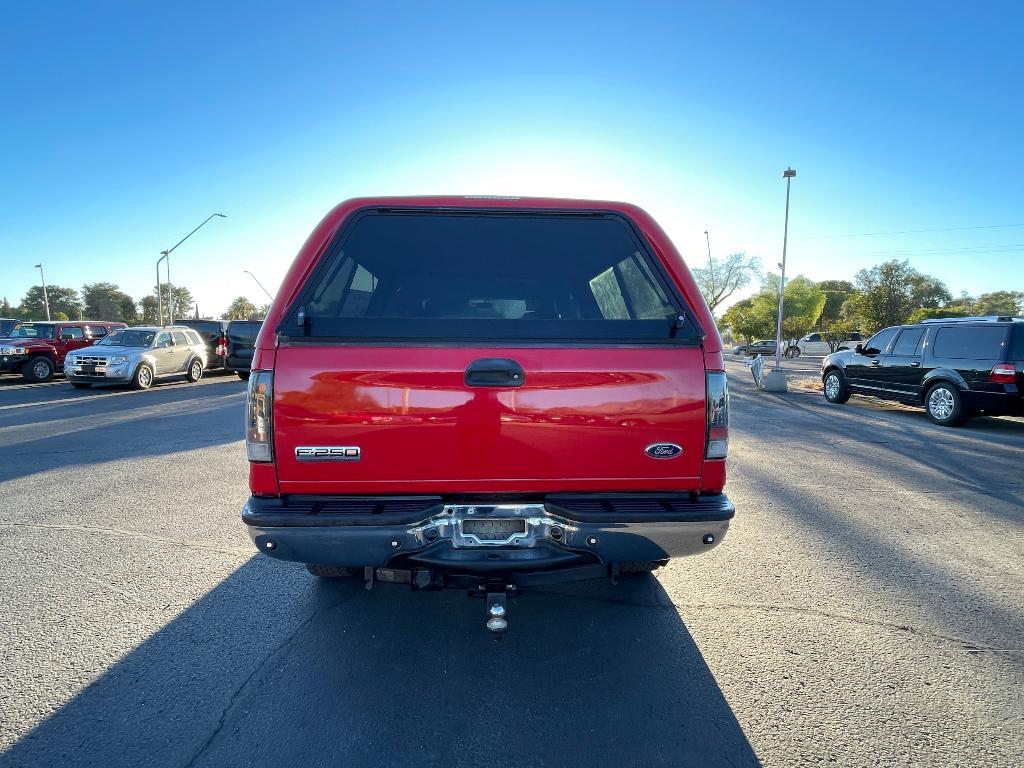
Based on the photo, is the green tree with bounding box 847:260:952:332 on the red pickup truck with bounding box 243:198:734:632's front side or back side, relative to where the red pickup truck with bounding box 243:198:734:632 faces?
on the front side

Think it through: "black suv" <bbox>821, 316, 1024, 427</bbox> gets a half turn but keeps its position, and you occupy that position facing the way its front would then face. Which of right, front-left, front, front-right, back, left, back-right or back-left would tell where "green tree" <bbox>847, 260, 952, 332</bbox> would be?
back-left

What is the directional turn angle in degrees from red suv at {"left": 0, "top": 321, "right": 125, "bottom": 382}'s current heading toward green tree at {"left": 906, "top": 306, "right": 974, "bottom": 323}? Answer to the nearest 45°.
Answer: approximately 135° to its left

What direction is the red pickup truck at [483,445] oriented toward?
away from the camera

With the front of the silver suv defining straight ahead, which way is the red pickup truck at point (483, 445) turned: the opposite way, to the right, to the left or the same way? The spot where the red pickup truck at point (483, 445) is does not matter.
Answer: the opposite way

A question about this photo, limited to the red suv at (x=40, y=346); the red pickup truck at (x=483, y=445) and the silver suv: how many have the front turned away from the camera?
1

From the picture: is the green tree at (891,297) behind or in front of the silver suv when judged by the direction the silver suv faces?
behind

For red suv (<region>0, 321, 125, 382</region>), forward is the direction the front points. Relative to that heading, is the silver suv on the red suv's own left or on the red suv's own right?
on the red suv's own left

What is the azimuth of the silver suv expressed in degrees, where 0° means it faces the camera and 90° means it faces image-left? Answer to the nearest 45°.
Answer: approximately 45°

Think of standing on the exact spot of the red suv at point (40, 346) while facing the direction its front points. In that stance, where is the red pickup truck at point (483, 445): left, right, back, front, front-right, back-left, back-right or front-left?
front-left

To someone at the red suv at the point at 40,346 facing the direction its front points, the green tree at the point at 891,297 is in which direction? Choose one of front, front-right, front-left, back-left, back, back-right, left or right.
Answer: back-left

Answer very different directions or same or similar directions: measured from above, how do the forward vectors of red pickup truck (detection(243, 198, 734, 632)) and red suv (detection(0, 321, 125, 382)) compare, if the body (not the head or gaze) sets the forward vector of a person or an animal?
very different directions

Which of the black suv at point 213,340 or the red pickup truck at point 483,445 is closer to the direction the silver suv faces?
the red pickup truck

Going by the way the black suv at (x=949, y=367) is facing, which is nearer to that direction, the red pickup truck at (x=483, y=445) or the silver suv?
the silver suv

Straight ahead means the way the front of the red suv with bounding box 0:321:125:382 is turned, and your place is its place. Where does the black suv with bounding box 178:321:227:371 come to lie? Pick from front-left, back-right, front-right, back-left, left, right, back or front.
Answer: back-left

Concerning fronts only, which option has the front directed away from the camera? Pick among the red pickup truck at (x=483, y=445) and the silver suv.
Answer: the red pickup truck

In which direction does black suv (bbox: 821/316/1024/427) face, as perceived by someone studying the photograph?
facing away from the viewer and to the left of the viewer

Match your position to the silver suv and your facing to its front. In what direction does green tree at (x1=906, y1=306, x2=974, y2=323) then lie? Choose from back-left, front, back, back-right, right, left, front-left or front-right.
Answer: back-left
